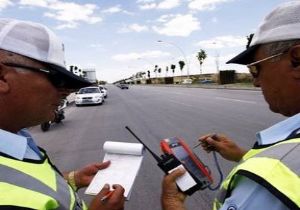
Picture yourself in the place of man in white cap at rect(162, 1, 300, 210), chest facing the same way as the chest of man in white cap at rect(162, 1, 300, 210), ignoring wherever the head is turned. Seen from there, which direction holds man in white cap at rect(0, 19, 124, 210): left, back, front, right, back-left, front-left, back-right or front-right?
front

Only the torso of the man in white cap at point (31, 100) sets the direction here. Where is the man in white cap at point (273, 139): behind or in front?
in front

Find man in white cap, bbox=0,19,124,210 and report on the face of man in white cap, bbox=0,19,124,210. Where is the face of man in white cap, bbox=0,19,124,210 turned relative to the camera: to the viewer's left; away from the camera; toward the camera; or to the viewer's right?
to the viewer's right

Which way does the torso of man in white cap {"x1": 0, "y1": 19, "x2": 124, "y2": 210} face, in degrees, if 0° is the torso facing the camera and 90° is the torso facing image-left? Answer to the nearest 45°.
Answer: approximately 270°

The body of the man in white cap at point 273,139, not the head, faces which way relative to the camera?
to the viewer's left

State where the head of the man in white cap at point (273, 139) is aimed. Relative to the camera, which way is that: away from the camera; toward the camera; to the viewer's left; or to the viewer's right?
to the viewer's left

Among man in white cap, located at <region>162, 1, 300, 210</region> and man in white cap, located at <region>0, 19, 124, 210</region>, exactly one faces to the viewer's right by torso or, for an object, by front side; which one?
man in white cap, located at <region>0, 19, 124, 210</region>

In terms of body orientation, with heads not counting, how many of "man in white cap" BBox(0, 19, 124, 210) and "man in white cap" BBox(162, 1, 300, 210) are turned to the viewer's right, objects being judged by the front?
1
